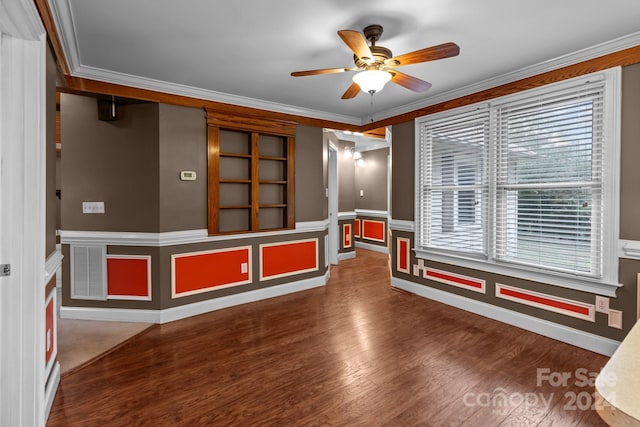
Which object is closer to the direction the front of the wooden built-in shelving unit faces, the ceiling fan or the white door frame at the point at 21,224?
the ceiling fan

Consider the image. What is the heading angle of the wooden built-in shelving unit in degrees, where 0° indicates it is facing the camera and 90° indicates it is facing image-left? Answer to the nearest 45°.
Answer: approximately 315°

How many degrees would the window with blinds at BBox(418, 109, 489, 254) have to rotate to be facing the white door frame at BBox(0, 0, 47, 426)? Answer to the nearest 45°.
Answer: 0° — it already faces it

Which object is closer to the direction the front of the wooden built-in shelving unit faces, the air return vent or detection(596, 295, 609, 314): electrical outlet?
the electrical outlet

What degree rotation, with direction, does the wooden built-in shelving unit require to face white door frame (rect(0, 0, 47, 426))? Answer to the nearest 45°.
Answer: approximately 90° to its right

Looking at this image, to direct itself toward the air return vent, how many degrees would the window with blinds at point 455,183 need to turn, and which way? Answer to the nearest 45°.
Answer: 0° — it already faces it

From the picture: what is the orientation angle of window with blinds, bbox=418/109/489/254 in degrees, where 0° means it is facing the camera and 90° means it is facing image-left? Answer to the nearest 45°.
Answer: approximately 45°

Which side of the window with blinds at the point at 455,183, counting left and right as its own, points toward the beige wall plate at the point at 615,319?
left

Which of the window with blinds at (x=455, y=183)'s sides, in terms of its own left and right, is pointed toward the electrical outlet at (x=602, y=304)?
left
